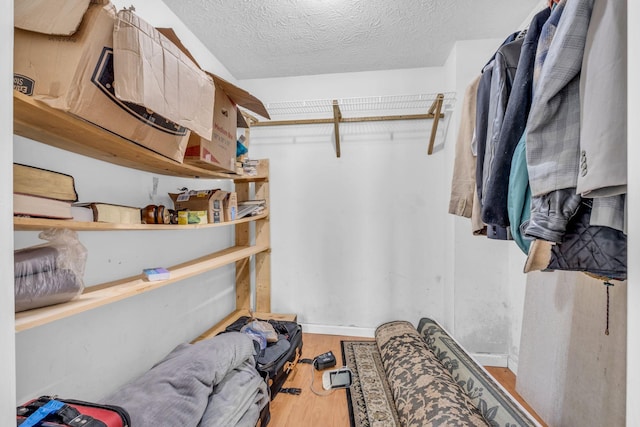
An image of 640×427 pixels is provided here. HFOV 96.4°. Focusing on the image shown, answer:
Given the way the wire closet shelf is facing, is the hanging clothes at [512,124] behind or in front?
in front

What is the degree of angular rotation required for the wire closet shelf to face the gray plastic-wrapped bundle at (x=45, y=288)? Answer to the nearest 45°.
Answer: approximately 45° to its right

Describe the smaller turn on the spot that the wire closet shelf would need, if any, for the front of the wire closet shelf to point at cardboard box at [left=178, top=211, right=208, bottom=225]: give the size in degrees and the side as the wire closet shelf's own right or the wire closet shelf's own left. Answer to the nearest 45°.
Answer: approximately 45° to the wire closet shelf's own right

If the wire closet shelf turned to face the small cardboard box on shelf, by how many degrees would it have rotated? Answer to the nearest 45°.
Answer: approximately 45° to its right

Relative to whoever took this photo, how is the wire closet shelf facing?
facing the viewer

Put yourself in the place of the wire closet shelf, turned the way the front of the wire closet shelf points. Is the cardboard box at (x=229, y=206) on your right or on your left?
on your right

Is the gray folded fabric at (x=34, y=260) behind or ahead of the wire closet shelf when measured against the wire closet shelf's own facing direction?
ahead
